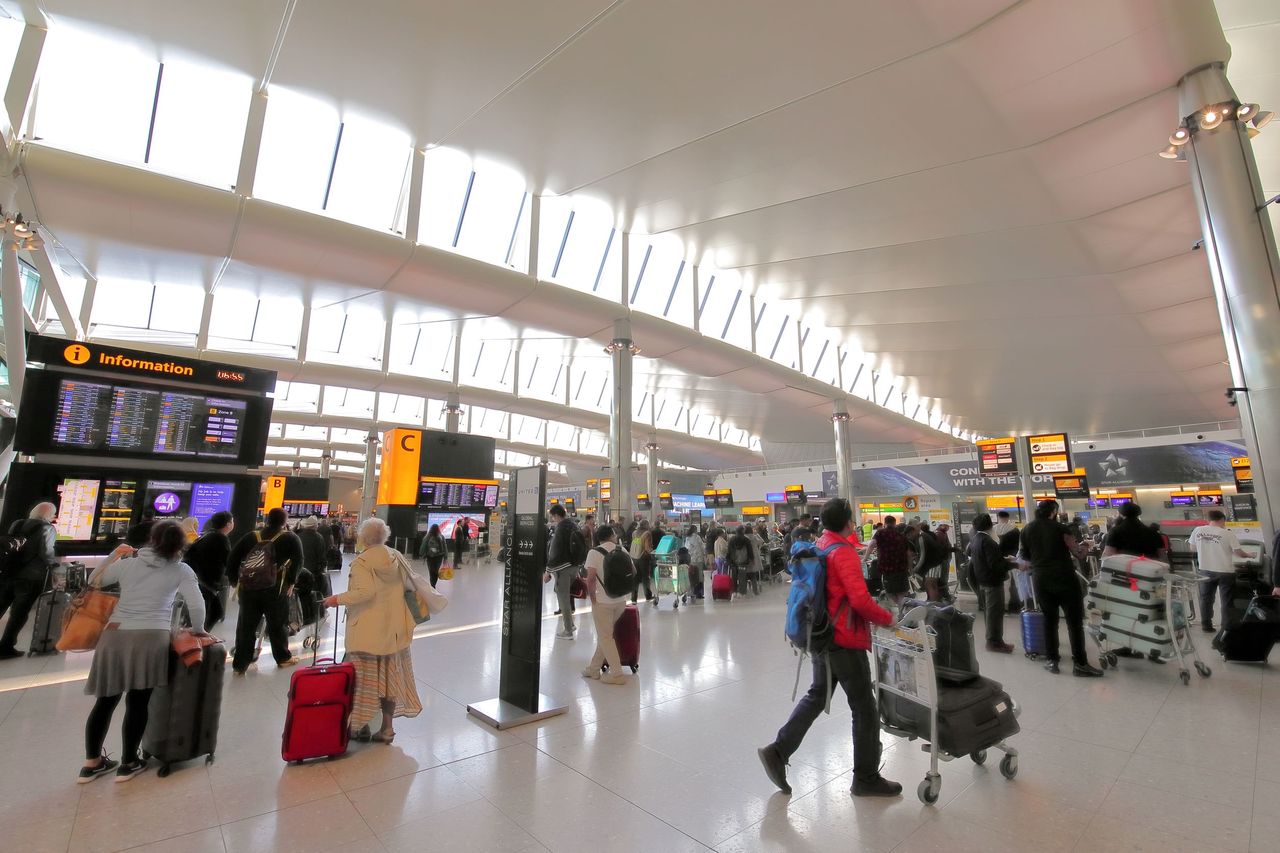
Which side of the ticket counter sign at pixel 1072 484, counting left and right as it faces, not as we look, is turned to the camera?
front

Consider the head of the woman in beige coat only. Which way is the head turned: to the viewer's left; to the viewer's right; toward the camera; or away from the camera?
away from the camera

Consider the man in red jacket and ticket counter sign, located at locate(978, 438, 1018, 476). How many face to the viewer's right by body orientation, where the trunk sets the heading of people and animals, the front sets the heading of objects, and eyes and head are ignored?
1

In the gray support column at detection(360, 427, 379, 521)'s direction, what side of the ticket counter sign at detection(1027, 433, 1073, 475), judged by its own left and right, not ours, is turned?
right

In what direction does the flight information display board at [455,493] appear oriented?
toward the camera

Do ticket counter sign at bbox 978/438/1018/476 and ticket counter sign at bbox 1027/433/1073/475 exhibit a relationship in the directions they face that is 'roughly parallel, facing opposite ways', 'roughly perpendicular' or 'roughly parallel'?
roughly parallel

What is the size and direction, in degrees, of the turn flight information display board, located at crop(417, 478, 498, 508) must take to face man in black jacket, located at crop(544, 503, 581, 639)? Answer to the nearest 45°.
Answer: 0° — it already faces them

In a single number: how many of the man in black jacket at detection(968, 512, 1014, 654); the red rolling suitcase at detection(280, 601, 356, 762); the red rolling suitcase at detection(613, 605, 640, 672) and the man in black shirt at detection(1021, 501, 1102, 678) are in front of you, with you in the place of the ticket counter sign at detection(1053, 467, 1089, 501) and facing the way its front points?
4

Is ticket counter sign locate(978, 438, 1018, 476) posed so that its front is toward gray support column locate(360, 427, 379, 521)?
no

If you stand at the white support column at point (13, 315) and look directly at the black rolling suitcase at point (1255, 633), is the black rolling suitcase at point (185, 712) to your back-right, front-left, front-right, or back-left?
front-right

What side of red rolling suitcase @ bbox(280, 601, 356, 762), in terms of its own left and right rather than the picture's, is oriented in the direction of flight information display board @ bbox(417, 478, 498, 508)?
back

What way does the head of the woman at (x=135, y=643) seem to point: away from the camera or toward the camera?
away from the camera

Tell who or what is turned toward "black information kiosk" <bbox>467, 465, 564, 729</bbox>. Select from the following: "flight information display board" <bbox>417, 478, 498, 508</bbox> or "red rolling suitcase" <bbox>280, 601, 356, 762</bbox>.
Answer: the flight information display board

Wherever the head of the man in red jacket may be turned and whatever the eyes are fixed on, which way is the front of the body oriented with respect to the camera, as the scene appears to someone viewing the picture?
to the viewer's right

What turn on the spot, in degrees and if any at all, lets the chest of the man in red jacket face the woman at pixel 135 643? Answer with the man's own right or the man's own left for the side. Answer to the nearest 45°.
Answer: approximately 180°

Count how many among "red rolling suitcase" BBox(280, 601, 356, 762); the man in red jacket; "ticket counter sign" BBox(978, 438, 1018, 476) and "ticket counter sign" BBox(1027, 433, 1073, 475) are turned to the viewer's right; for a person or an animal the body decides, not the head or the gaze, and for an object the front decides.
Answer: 1

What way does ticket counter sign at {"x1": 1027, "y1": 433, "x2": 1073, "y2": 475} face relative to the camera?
toward the camera
